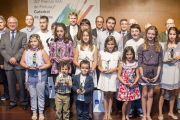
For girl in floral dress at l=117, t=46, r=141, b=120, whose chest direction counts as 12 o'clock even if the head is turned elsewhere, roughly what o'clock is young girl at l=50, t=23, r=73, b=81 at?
The young girl is roughly at 3 o'clock from the girl in floral dress.

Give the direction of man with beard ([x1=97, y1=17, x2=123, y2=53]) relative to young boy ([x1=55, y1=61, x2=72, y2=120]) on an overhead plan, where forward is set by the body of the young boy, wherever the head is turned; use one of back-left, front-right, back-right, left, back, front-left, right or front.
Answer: back-left

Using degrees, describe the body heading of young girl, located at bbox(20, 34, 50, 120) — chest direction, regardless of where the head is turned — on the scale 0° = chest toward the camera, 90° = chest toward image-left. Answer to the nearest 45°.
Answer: approximately 0°

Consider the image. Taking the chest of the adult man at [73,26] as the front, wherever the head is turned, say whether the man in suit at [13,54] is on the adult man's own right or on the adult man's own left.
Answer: on the adult man's own right

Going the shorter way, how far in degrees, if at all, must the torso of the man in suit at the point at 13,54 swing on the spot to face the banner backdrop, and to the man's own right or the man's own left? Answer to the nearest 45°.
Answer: approximately 135° to the man's own left

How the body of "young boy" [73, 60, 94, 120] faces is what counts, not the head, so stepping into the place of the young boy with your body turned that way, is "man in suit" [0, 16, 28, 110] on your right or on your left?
on your right

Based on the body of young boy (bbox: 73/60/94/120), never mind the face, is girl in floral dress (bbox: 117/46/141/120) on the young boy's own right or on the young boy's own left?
on the young boy's own left
